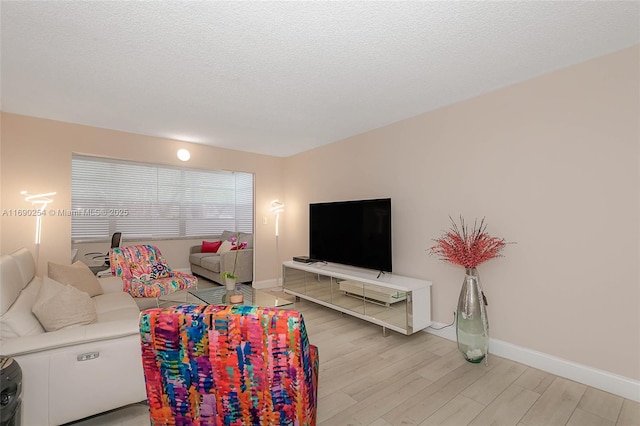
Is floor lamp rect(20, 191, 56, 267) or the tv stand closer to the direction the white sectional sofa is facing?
the tv stand

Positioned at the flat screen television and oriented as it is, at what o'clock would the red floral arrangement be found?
The red floral arrangement is roughly at 9 o'clock from the flat screen television.

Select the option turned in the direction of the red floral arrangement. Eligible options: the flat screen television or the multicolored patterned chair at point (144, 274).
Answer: the multicolored patterned chair

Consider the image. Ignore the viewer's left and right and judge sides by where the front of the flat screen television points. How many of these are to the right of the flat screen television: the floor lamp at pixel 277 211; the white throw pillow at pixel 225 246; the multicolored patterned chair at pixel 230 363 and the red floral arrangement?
2

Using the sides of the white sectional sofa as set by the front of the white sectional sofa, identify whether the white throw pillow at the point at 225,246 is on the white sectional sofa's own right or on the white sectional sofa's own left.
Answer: on the white sectional sofa's own left

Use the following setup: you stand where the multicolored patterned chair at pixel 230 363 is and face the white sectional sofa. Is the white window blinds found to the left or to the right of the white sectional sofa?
right

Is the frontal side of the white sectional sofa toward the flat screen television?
yes

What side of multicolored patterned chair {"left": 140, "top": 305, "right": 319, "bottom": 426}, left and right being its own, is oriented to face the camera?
back

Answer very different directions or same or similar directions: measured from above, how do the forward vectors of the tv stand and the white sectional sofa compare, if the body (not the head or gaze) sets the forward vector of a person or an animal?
very different directions

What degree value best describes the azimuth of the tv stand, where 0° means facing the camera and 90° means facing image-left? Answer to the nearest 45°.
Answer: approximately 45°

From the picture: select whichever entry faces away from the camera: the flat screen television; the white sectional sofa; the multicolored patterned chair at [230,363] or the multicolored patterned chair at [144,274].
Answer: the multicolored patterned chair at [230,363]

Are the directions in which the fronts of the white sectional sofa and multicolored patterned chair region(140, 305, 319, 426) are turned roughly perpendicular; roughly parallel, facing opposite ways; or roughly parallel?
roughly perpendicular

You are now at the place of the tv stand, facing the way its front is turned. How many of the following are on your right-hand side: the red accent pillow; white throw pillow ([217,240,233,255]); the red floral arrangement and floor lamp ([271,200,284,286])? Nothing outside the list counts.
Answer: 3

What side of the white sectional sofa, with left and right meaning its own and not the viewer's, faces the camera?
right
